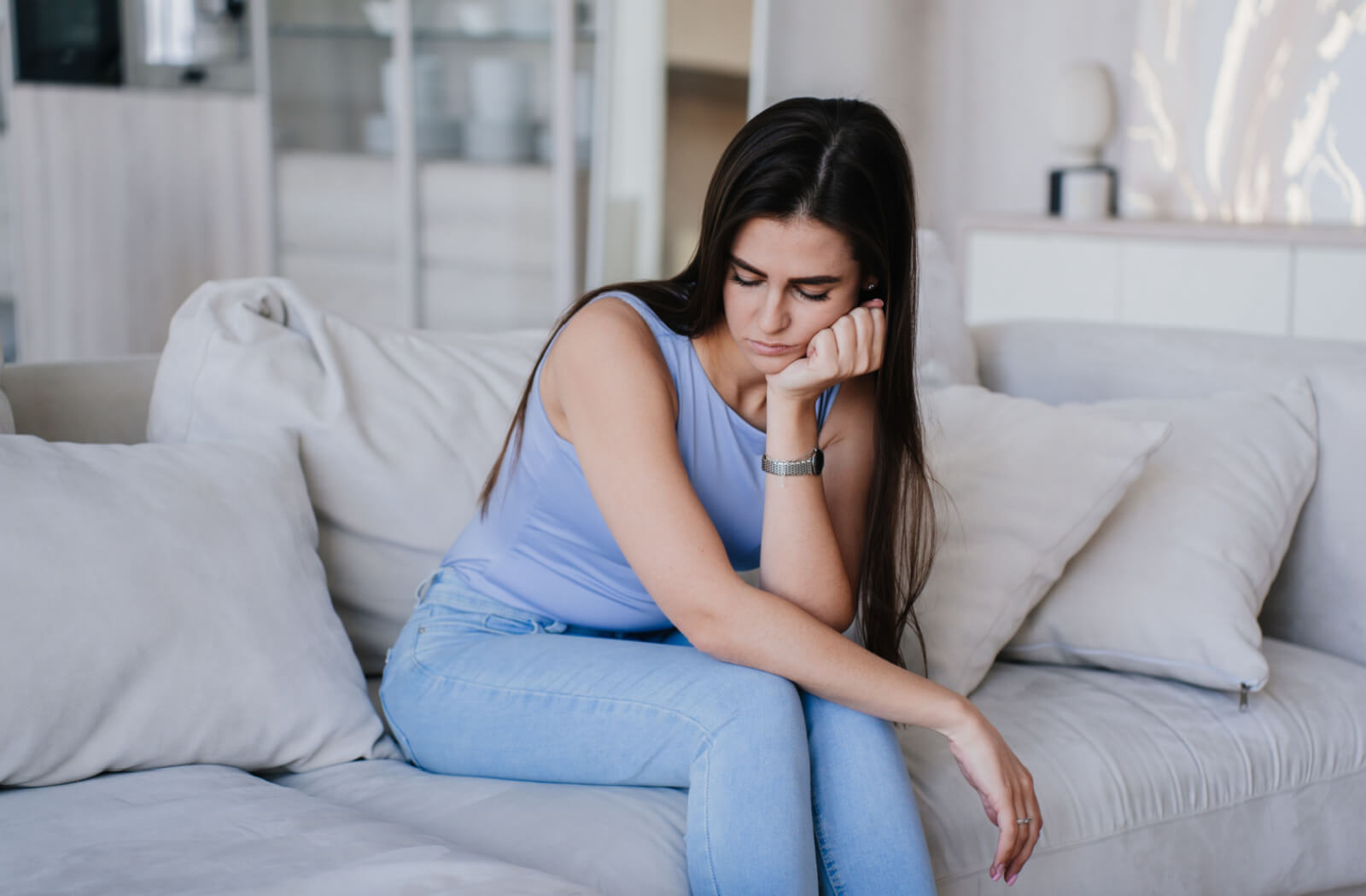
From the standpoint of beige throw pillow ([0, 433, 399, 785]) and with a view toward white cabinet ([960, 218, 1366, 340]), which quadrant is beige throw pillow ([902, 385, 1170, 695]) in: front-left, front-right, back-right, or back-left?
front-right

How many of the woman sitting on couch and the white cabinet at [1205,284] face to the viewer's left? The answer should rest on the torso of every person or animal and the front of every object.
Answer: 0

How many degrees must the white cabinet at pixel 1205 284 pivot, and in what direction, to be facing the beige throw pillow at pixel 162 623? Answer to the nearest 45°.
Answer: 0° — it already faces it

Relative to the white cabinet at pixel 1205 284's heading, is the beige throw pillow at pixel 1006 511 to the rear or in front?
in front

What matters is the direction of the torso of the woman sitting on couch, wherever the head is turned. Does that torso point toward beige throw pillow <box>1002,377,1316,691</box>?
no

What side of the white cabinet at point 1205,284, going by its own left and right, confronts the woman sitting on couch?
front

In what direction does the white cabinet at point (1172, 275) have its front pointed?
toward the camera

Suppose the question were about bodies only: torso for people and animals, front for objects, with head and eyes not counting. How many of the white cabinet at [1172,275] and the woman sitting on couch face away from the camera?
0

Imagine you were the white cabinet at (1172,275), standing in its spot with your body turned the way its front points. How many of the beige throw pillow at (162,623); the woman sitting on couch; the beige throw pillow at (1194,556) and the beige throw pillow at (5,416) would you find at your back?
0

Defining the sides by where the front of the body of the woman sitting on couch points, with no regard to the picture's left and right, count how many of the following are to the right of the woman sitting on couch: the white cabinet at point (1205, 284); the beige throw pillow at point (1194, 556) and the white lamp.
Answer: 0

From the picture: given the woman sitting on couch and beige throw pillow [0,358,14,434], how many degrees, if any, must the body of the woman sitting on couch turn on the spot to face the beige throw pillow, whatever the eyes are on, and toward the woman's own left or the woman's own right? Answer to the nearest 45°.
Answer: approximately 135° to the woman's own right

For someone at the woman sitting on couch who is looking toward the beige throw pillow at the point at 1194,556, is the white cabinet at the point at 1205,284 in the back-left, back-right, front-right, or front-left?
front-left

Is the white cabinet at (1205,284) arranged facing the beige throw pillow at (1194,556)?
yes
